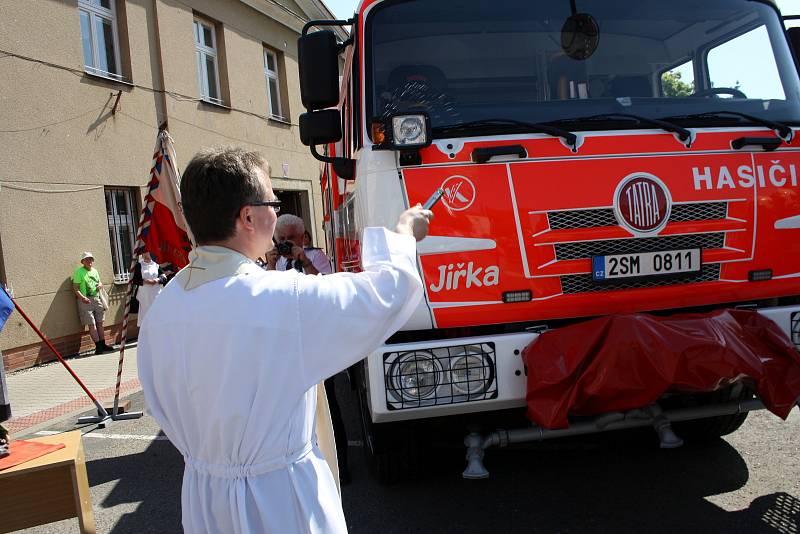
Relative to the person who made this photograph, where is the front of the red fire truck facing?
facing the viewer

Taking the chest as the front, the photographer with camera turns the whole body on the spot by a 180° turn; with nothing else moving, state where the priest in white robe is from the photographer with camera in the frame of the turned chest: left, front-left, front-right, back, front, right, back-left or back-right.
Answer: back

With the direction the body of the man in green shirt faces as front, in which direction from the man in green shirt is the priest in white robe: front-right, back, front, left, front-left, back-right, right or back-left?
front-right

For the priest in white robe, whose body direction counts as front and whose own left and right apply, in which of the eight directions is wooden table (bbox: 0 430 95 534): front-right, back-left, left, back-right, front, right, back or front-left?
left

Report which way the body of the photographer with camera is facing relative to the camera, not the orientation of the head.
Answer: toward the camera

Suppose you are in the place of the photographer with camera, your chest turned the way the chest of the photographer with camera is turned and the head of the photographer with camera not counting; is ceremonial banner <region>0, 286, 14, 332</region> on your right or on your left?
on your right

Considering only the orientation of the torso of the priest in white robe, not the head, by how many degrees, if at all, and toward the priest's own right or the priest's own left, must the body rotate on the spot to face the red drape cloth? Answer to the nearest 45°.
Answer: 0° — they already face it

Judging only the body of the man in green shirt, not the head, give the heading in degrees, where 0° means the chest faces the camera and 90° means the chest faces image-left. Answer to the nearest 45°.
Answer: approximately 315°

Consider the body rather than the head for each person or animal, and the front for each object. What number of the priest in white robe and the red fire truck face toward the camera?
1

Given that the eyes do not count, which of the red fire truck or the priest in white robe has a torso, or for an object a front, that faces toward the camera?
the red fire truck

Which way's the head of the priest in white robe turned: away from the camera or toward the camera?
away from the camera
